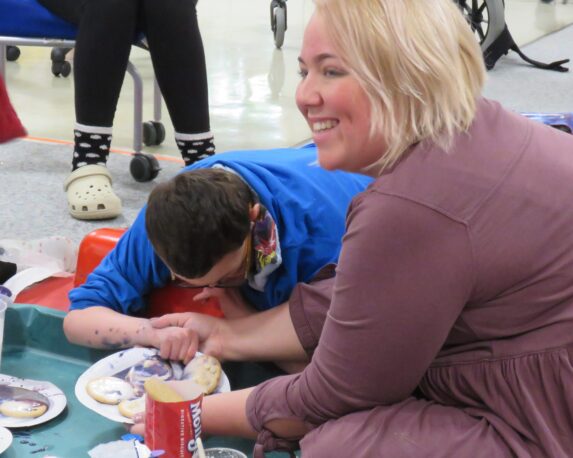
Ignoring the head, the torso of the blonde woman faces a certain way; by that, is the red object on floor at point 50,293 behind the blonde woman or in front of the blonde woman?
in front

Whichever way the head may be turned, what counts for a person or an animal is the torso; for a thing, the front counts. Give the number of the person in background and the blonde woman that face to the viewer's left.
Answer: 1

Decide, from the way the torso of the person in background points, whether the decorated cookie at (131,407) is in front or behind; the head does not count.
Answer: in front

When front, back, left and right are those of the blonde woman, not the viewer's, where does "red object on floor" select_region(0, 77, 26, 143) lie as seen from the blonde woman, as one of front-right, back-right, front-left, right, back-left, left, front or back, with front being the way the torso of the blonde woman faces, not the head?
front-right

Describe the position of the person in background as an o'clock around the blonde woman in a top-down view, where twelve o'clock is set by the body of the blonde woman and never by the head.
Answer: The person in background is roughly at 2 o'clock from the blonde woman.

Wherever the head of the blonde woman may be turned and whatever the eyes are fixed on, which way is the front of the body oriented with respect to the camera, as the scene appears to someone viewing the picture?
to the viewer's left

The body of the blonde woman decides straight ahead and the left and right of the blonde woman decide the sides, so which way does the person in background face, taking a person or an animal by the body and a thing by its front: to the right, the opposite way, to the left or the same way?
to the left

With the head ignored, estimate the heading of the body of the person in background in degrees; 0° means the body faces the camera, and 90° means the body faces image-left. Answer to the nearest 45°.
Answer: approximately 0°

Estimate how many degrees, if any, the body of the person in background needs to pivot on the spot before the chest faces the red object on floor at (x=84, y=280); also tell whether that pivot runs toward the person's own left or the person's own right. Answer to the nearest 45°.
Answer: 0° — they already face it

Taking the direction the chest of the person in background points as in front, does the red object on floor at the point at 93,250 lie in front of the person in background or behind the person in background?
in front

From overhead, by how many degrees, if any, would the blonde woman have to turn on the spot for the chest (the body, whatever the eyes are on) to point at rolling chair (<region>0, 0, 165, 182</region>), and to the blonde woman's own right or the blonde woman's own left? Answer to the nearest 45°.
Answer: approximately 45° to the blonde woman's own right

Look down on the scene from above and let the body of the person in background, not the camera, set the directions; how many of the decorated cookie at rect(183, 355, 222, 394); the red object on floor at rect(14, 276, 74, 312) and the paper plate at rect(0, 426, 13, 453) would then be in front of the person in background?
3
